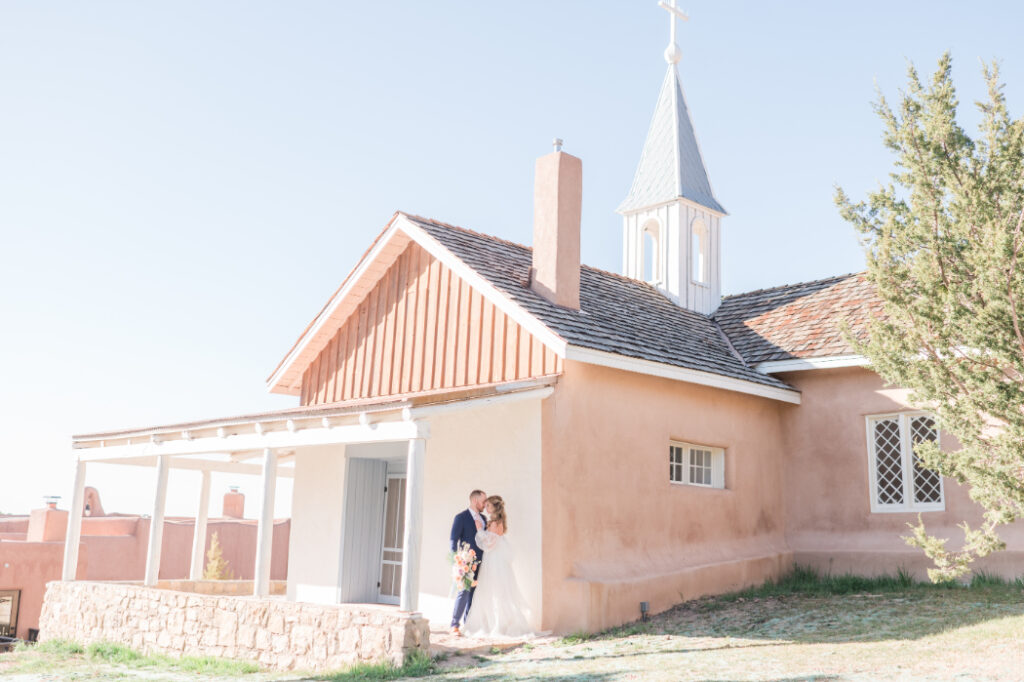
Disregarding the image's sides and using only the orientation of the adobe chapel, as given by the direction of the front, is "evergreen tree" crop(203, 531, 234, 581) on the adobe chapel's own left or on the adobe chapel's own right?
on the adobe chapel's own right

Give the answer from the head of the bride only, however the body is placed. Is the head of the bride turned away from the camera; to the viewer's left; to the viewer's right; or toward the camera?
to the viewer's left

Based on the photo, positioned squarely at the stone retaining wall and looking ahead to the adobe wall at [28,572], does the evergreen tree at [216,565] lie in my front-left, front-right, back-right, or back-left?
front-right

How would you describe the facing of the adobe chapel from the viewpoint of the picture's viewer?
facing the viewer and to the left of the viewer

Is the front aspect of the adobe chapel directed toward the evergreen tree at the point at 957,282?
no
